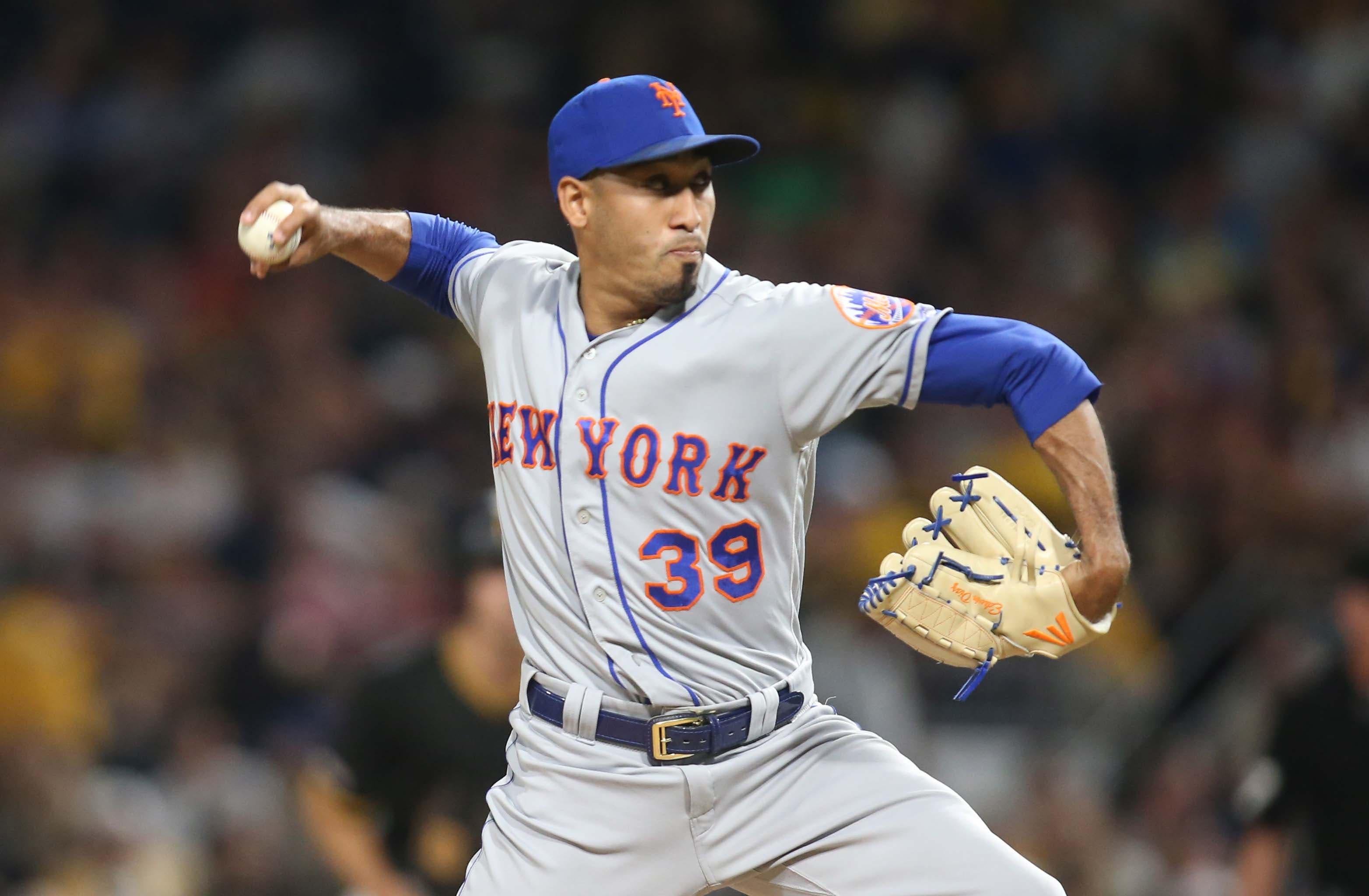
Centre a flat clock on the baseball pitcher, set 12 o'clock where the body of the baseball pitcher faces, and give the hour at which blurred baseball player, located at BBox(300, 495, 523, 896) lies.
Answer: The blurred baseball player is roughly at 5 o'clock from the baseball pitcher.

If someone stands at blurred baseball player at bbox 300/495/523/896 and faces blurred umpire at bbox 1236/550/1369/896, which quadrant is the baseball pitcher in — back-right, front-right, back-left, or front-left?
front-right

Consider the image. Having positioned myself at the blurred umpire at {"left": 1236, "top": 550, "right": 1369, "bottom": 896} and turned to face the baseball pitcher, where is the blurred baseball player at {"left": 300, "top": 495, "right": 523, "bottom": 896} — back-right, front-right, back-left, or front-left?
front-right

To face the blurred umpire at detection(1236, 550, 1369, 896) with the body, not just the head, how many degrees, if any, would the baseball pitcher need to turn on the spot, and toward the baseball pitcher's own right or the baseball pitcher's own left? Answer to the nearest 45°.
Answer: approximately 135° to the baseball pitcher's own left

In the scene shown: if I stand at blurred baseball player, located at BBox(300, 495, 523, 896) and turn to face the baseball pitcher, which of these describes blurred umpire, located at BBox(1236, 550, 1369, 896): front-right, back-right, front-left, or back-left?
front-left

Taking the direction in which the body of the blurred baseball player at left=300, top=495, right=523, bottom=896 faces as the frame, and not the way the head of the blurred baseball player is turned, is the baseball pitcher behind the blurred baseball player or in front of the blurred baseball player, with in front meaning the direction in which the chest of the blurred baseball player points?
in front

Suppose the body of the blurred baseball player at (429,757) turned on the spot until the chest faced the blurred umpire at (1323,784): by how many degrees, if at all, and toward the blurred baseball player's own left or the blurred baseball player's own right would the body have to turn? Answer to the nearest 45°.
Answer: approximately 45° to the blurred baseball player's own left
